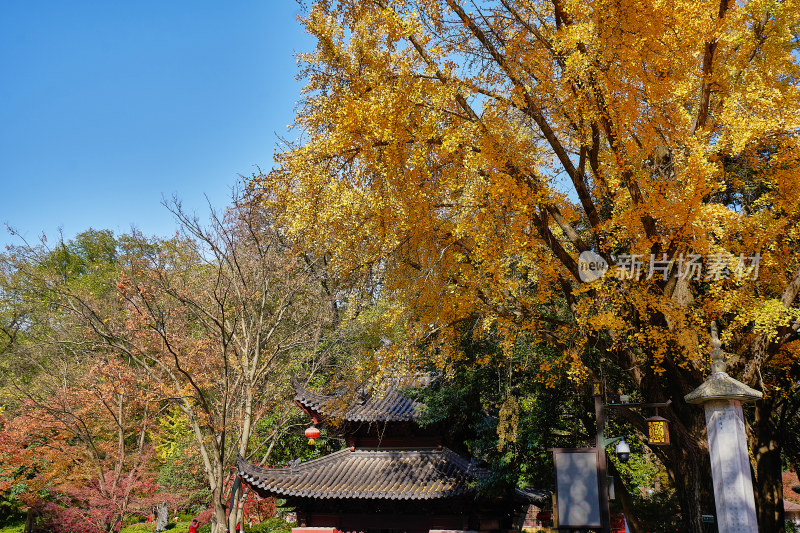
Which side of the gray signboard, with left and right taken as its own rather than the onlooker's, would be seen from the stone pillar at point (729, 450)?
left

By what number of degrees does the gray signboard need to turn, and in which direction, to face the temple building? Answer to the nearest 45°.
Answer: approximately 135° to its right

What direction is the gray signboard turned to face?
toward the camera

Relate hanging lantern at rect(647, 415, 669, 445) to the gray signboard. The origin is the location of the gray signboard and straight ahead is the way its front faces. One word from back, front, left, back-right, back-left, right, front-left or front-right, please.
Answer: back-left

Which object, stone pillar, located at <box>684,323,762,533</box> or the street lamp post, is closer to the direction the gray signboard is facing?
the stone pillar

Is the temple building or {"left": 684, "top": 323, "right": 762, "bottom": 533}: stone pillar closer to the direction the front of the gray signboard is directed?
the stone pillar

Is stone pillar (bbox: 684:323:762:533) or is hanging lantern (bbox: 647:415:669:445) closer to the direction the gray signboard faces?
the stone pillar

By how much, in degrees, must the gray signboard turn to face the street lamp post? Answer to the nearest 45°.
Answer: approximately 135° to its left
